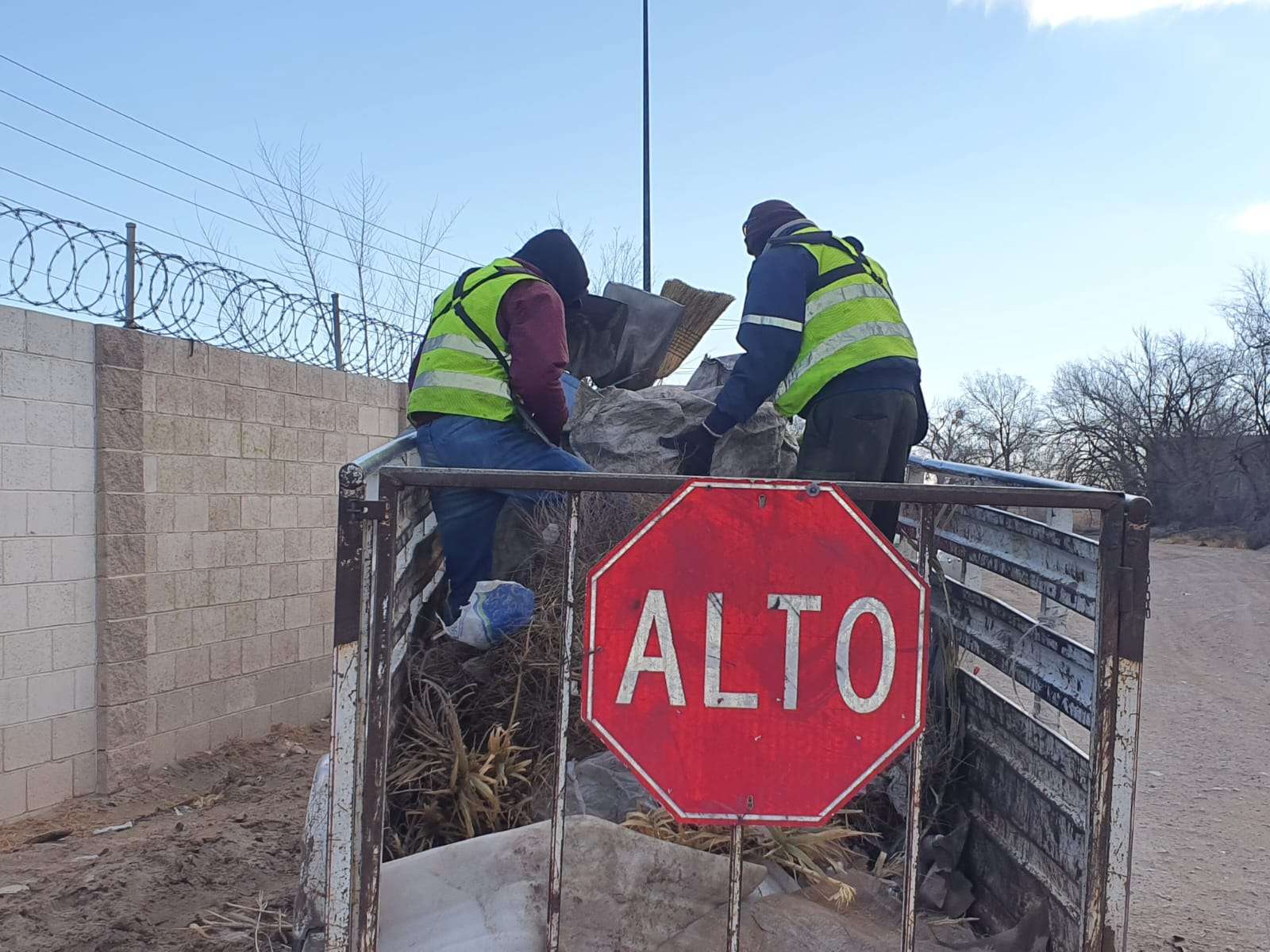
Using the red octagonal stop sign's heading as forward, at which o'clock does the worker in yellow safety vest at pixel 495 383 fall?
The worker in yellow safety vest is roughly at 5 o'clock from the red octagonal stop sign.

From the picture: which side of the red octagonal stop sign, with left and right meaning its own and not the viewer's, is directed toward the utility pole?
back

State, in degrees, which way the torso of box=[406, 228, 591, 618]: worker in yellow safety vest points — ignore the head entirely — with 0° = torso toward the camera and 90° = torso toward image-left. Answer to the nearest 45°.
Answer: approximately 225°

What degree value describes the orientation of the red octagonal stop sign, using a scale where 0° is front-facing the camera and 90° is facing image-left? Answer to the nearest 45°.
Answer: approximately 0°

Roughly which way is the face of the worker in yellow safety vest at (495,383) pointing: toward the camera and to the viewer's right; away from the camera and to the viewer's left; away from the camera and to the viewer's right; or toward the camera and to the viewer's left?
away from the camera and to the viewer's right

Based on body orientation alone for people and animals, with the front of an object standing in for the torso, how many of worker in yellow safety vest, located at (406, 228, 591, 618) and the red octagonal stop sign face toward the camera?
1

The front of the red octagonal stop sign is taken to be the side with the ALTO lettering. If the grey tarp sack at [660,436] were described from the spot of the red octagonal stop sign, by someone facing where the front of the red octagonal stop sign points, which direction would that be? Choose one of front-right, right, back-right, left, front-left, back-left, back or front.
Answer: back
